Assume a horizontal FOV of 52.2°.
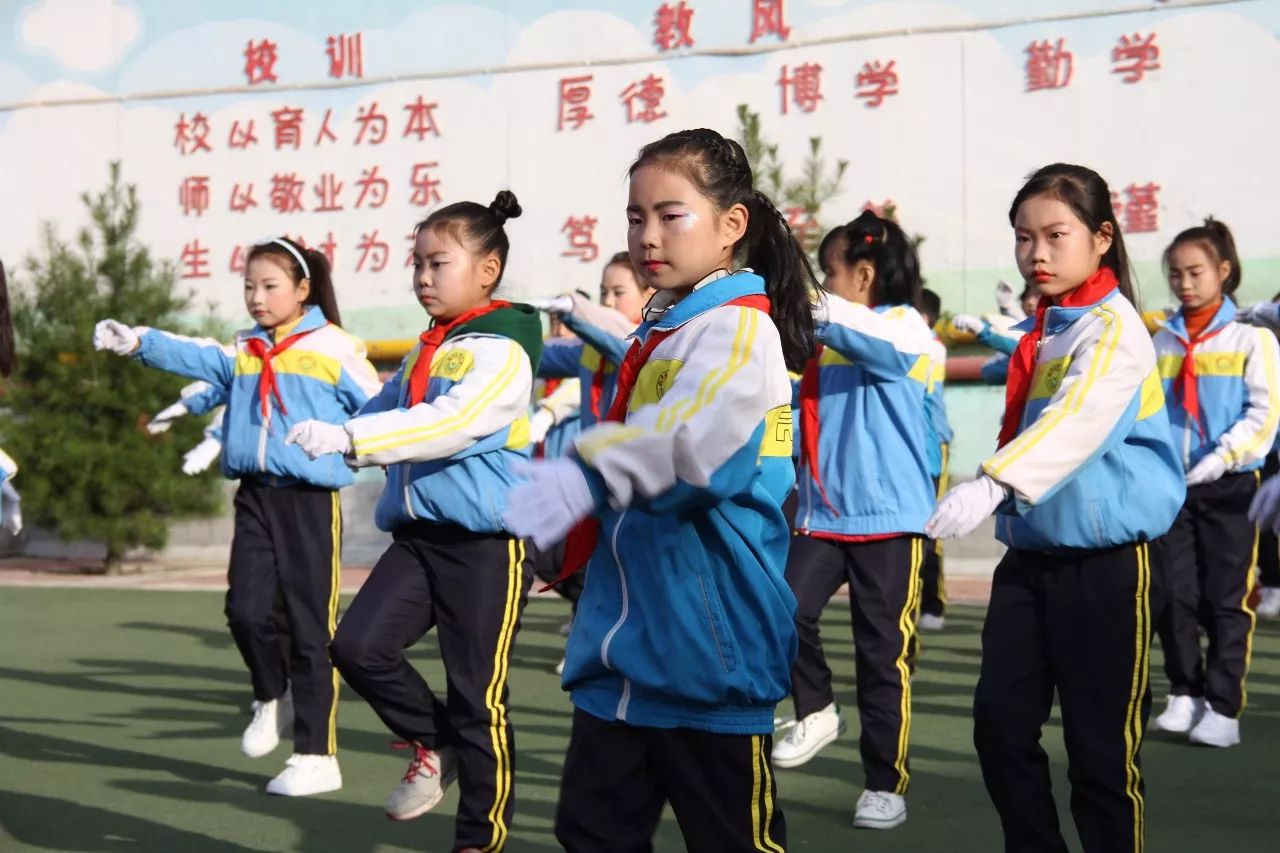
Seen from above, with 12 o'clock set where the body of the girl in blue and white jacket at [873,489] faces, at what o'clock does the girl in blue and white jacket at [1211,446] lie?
the girl in blue and white jacket at [1211,446] is roughly at 6 o'clock from the girl in blue and white jacket at [873,489].

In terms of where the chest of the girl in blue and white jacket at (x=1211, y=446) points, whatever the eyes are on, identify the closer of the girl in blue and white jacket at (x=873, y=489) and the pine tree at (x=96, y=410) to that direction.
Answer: the girl in blue and white jacket

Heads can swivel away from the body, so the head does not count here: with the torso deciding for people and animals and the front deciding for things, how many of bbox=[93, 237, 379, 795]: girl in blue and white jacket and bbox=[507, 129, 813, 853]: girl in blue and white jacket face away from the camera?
0

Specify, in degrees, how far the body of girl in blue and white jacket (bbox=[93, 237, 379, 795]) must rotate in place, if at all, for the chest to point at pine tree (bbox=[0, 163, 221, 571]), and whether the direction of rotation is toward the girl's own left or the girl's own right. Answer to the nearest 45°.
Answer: approximately 135° to the girl's own right

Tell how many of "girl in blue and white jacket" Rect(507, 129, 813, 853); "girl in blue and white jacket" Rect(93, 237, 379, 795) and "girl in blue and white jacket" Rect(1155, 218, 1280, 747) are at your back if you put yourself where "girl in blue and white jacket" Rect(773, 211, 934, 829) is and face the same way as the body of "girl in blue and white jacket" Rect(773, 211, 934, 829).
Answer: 1

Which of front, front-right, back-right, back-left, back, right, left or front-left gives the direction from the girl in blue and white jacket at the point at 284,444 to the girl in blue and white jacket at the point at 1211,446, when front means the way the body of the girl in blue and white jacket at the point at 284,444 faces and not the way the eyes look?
back-left

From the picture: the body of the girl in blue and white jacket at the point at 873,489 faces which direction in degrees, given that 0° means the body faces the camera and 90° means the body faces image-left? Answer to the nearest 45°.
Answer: approximately 45°

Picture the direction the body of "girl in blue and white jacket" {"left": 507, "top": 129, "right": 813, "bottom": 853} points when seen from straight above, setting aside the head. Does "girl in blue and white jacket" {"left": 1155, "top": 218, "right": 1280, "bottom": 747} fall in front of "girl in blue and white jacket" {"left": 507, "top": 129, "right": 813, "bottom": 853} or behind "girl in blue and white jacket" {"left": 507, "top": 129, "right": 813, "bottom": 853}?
behind

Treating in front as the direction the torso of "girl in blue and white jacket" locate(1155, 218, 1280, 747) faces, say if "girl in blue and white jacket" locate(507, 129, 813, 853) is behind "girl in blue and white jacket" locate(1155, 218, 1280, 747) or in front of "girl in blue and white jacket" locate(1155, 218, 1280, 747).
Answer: in front

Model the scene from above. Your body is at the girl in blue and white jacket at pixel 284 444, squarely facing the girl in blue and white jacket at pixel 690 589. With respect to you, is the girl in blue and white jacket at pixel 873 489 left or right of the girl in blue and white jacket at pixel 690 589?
left
